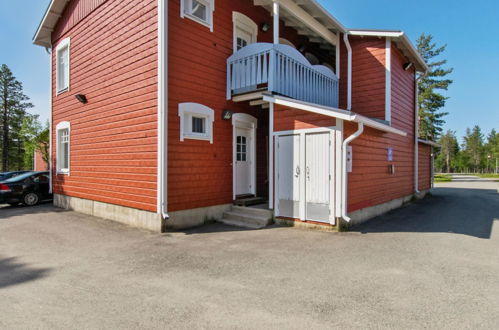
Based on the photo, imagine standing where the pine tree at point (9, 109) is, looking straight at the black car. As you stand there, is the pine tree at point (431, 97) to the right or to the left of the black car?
left

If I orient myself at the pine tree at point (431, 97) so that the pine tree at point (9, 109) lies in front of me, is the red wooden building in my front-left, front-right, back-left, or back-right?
front-left

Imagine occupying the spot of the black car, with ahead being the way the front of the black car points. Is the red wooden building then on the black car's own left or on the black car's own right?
on the black car's own right
